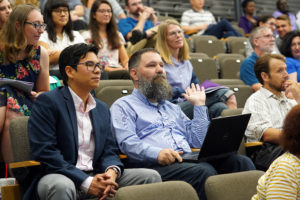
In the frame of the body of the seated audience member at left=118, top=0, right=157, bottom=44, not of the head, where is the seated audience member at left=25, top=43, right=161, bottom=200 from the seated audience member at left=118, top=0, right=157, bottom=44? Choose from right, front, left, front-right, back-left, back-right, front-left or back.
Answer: front-right

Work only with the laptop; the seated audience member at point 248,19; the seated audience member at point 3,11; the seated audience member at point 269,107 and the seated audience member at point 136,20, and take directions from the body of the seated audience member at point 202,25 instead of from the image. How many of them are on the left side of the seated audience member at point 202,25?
1

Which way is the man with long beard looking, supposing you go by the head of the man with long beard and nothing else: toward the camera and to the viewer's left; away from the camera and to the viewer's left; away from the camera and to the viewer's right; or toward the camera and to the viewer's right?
toward the camera and to the viewer's right

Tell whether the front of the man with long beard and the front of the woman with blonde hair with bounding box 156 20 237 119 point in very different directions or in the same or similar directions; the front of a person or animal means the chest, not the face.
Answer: same or similar directions

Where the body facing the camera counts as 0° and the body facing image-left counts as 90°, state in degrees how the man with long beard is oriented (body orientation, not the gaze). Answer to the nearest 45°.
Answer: approximately 315°

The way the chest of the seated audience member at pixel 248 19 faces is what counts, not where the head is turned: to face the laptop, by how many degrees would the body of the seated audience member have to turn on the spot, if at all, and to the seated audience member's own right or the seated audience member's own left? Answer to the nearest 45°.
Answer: approximately 45° to the seated audience member's own right

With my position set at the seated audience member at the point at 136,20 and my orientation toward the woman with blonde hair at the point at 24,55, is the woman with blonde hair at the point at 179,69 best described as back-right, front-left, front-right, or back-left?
front-left

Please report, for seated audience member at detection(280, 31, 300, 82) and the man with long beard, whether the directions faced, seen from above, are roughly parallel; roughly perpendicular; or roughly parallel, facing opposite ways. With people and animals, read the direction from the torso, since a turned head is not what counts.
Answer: roughly parallel

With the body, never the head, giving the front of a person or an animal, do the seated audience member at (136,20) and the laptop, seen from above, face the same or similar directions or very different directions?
very different directions

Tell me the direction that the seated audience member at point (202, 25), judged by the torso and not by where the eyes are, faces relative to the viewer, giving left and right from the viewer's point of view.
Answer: facing the viewer and to the right of the viewer

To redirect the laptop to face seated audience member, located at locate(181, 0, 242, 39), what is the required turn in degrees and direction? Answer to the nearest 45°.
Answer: approximately 45° to its right
